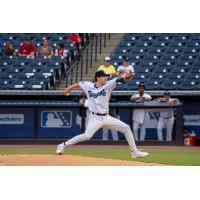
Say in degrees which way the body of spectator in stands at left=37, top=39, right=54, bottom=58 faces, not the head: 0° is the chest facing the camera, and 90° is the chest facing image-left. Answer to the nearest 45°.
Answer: approximately 0°

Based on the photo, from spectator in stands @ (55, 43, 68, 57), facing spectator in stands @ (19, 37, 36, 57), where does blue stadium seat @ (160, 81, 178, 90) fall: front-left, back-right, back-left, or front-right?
back-left

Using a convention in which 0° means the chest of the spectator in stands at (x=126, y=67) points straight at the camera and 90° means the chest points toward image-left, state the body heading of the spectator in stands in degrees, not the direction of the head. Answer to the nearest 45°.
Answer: approximately 0°
